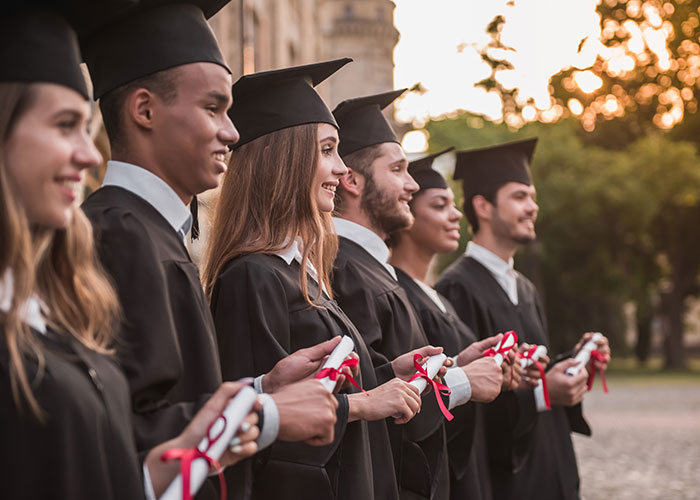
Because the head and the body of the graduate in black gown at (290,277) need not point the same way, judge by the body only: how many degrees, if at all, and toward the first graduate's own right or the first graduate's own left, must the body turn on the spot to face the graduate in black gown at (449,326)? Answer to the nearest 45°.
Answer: approximately 45° to the first graduate's own left

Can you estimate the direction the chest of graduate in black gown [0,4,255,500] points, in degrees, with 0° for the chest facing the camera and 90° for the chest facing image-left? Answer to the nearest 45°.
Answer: approximately 315°

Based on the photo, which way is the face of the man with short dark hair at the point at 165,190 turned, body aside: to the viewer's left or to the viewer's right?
to the viewer's right

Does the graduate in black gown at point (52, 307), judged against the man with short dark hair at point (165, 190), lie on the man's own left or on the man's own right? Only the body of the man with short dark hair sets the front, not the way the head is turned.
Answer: on the man's own right

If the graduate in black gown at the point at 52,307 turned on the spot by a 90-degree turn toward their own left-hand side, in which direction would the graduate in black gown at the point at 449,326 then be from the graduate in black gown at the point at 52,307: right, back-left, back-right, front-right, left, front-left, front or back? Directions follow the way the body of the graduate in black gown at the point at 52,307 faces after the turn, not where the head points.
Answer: front

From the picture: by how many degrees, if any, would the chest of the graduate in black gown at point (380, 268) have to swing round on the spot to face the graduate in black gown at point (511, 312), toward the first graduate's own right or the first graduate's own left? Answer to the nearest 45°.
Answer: approximately 45° to the first graduate's own left

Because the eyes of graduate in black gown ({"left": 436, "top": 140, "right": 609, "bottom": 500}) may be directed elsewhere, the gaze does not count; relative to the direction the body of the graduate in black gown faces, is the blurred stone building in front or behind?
behind

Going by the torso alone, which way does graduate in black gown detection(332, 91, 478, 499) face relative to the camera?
to the viewer's right

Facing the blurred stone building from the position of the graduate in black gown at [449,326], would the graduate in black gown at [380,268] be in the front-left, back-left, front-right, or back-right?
back-left

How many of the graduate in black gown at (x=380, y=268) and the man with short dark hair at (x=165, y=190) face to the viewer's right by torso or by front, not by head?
2

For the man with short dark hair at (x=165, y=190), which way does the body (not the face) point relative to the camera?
to the viewer's right

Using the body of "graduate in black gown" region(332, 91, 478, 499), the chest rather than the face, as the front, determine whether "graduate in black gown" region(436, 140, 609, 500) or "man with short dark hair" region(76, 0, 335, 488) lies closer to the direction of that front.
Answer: the graduate in black gown

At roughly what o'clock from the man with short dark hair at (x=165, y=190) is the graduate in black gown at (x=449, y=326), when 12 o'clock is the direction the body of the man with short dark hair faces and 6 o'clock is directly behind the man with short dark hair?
The graduate in black gown is roughly at 10 o'clock from the man with short dark hair.

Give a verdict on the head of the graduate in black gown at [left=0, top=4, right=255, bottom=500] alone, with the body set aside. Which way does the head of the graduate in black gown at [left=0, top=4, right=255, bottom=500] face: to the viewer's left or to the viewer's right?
to the viewer's right

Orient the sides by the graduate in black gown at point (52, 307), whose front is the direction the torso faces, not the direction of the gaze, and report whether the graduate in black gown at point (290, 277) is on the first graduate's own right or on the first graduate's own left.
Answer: on the first graduate's own left

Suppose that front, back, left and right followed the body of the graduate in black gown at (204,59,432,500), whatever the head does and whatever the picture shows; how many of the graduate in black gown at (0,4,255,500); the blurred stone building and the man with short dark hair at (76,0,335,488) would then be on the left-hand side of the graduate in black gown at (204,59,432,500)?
1
